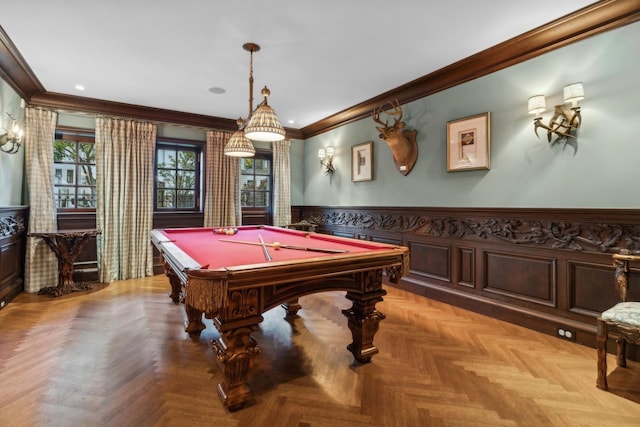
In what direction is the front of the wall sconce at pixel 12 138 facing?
to the viewer's right

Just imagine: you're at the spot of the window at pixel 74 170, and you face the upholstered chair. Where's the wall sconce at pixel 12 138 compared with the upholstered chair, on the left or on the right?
right

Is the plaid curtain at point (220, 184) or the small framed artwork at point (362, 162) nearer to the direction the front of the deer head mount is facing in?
the plaid curtain

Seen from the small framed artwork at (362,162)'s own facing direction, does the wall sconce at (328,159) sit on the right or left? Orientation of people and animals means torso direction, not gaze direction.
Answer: on its right

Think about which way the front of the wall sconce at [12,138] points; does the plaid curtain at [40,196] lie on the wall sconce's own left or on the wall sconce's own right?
on the wall sconce's own left

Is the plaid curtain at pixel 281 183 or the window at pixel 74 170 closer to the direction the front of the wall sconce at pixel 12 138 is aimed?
the plaid curtain

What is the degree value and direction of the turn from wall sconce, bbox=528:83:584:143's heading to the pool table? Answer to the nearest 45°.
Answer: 0° — it already faces it

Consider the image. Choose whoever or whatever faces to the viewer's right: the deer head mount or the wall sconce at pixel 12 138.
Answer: the wall sconce
